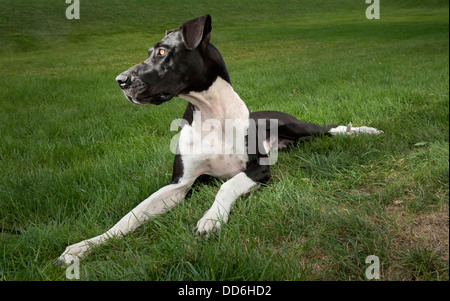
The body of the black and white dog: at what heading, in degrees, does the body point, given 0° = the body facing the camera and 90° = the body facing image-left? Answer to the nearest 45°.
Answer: approximately 45°
